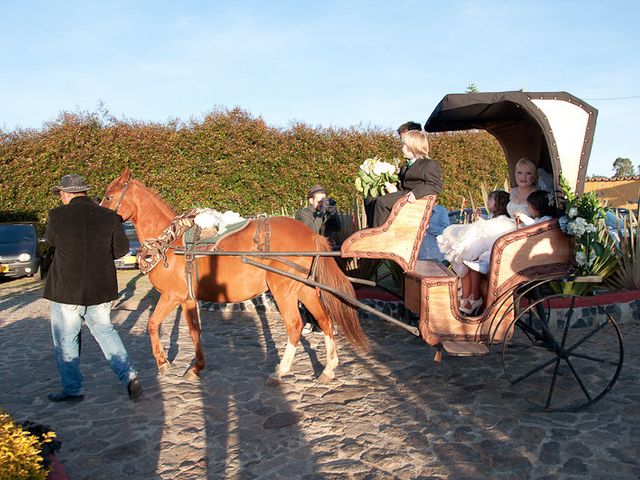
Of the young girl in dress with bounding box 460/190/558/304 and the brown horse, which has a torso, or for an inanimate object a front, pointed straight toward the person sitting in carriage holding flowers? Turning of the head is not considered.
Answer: the young girl in dress

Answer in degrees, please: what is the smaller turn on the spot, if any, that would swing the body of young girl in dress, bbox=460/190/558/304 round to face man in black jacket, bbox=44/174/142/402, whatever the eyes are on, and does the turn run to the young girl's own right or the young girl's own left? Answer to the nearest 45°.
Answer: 0° — they already face them

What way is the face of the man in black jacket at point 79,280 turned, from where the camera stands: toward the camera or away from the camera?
away from the camera

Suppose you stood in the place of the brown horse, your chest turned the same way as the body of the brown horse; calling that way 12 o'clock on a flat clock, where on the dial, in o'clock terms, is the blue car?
The blue car is roughly at 2 o'clock from the brown horse.

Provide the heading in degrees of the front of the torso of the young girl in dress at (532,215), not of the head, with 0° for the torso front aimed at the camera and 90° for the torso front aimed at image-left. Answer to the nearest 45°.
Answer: approximately 90°

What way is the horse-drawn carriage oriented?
to the viewer's left

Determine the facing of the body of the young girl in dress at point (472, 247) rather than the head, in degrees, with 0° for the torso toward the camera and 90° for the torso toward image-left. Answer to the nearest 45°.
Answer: approximately 90°

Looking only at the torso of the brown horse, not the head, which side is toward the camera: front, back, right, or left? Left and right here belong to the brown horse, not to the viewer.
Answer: left

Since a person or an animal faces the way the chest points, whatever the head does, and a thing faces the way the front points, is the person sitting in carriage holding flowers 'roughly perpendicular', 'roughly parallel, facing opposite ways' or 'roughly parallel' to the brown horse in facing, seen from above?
roughly parallel

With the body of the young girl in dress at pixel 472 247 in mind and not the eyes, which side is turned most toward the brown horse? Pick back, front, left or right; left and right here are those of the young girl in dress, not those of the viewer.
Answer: front

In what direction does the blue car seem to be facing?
toward the camera

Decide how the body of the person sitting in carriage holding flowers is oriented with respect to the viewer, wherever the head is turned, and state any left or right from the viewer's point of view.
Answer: facing to the left of the viewer
